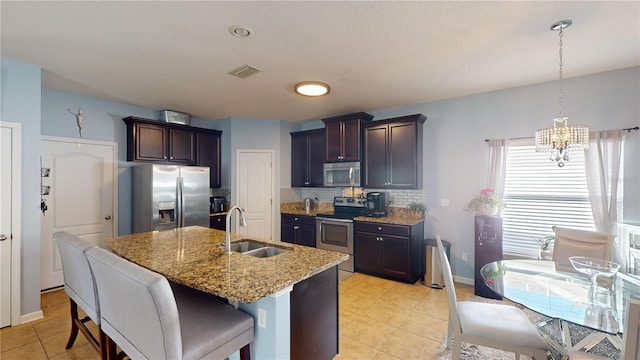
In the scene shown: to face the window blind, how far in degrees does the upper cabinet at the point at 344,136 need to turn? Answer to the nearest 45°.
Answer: approximately 135° to its left

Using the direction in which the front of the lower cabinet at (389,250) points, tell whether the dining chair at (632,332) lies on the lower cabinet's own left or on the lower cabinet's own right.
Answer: on the lower cabinet's own left

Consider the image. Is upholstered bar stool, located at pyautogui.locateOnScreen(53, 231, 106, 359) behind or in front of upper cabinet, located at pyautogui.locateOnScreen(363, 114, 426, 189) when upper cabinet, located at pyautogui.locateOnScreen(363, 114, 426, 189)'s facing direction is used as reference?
in front

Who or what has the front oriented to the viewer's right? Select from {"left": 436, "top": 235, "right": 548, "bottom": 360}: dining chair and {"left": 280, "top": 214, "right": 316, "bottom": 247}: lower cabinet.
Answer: the dining chair

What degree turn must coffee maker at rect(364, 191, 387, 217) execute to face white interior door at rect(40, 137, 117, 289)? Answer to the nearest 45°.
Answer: approximately 45° to its right

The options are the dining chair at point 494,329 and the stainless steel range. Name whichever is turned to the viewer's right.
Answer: the dining chair

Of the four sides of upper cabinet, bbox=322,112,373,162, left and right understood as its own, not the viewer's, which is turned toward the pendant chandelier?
left

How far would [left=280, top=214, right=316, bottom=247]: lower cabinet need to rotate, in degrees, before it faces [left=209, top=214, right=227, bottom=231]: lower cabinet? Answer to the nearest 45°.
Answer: approximately 45° to its right

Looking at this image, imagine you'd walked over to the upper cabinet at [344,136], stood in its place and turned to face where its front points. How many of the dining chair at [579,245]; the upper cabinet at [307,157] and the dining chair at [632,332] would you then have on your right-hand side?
1

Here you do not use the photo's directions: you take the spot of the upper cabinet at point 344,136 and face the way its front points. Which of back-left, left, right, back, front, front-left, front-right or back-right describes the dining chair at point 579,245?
left

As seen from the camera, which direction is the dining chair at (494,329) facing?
to the viewer's right
